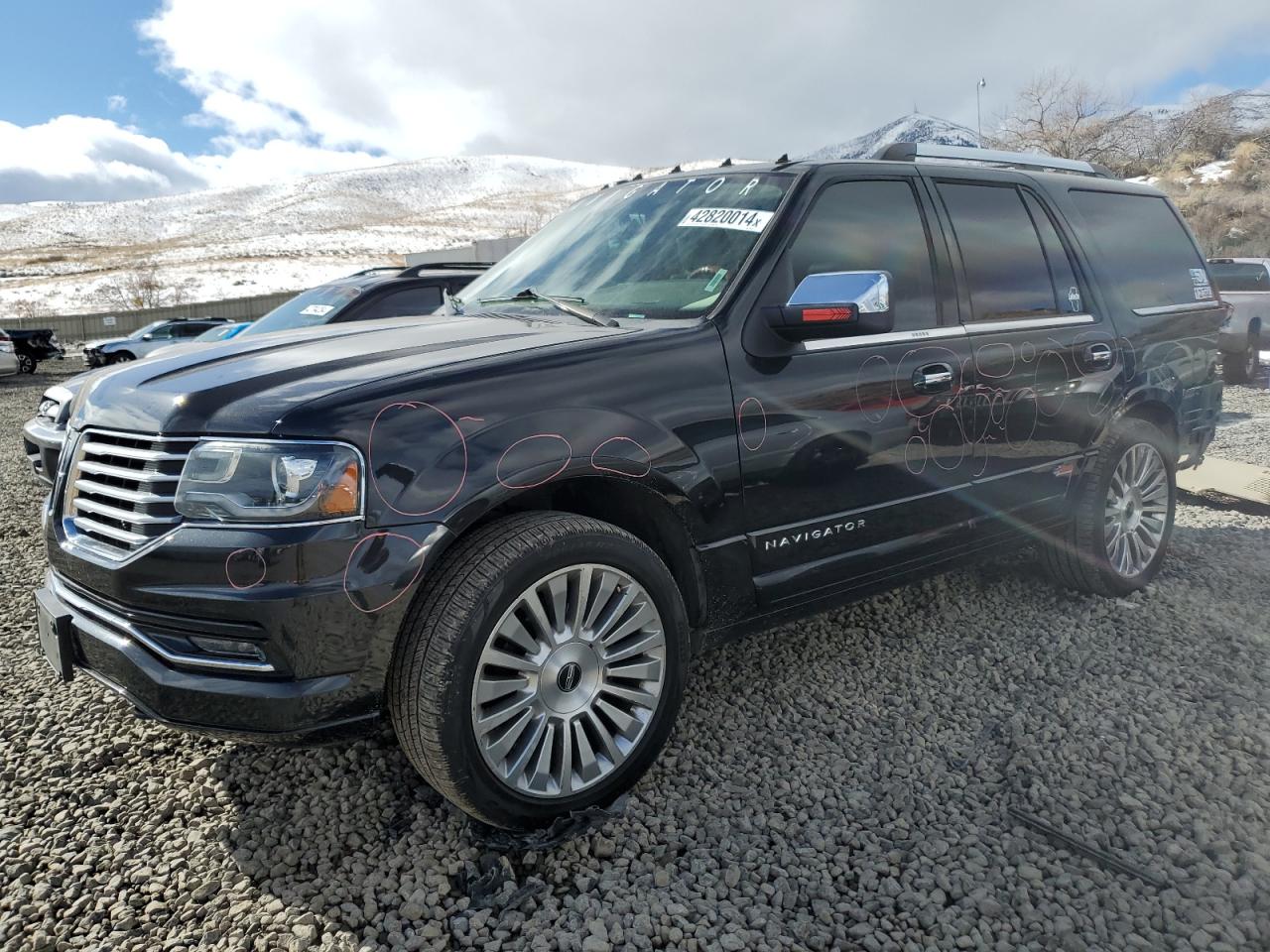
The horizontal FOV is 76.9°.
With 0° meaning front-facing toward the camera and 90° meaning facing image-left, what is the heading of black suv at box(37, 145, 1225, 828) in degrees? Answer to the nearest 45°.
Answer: approximately 45°

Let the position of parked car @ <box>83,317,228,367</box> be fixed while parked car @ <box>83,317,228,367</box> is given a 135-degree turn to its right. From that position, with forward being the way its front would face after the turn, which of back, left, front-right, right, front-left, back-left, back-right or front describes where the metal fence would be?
front

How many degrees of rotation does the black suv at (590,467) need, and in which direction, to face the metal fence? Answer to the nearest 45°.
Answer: approximately 90° to its right

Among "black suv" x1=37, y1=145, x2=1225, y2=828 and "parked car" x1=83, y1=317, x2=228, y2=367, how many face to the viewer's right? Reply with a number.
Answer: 0

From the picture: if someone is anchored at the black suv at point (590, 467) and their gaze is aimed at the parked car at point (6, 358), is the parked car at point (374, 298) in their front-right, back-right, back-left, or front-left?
front-right

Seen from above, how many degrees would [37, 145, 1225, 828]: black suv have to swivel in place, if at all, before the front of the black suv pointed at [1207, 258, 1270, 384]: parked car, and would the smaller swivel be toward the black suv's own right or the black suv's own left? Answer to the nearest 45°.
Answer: approximately 180°

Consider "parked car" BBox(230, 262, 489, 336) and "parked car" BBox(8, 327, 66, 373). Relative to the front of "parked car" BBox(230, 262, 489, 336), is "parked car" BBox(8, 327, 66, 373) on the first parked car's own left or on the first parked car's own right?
on the first parked car's own right

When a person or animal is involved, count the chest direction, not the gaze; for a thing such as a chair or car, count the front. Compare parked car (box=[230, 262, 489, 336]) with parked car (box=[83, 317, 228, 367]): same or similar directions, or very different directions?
same or similar directions

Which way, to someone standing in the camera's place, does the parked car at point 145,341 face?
facing the viewer and to the left of the viewer

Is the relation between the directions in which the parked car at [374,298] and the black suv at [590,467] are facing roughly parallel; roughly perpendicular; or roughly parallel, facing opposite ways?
roughly parallel

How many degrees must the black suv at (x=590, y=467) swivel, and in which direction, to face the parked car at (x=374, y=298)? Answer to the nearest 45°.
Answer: approximately 135° to its right

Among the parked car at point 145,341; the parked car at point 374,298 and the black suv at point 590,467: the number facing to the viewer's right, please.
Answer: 0

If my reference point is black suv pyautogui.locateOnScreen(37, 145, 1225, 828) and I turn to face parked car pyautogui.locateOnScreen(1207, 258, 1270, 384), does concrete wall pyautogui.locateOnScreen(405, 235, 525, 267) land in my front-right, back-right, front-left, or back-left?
front-left

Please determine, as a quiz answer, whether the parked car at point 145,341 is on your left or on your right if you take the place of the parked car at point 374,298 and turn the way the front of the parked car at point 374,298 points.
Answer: on your right

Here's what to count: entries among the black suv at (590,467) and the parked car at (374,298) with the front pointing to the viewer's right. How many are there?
0

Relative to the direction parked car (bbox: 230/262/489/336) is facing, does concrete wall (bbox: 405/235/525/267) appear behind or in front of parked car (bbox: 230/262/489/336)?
behind
